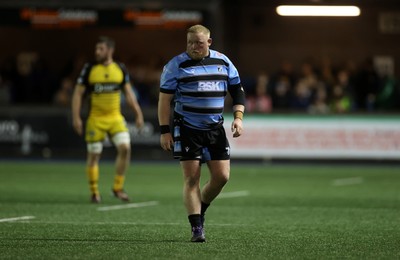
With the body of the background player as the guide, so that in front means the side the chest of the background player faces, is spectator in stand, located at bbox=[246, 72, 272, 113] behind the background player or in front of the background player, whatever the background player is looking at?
behind

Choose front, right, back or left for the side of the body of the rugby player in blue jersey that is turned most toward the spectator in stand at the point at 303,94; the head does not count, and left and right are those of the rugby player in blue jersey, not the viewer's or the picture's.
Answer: back

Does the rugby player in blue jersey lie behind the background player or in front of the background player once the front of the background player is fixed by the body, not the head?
in front

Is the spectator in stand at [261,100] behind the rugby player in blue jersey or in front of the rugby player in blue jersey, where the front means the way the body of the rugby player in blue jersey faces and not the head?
behind

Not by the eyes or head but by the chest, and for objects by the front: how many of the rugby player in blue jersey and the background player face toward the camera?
2

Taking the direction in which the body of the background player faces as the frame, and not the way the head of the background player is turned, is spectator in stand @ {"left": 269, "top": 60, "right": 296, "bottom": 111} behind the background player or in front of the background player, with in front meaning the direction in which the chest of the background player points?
behind

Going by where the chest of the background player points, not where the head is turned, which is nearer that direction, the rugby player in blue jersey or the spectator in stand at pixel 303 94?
the rugby player in blue jersey

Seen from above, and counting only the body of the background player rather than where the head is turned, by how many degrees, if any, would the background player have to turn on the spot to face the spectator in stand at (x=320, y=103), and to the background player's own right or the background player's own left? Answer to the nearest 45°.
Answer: approximately 135° to the background player's own left
